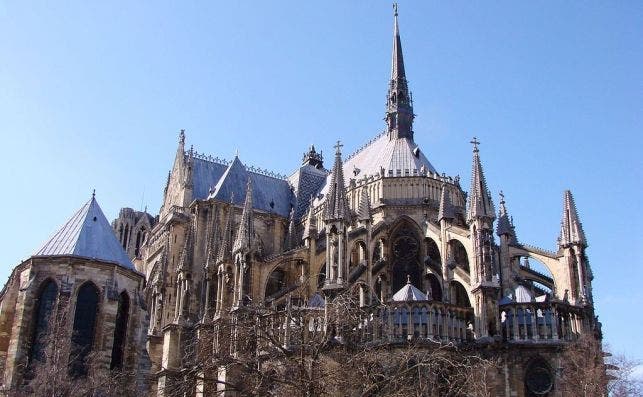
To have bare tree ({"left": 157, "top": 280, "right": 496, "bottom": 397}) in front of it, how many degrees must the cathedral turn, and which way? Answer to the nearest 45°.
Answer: approximately 135° to its left

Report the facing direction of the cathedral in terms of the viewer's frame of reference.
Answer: facing away from the viewer and to the left of the viewer
